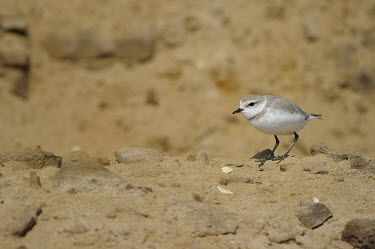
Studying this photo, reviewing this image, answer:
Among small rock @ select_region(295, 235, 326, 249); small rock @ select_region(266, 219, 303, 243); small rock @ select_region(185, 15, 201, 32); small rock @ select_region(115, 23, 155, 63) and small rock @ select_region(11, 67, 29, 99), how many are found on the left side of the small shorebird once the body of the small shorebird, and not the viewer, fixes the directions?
2

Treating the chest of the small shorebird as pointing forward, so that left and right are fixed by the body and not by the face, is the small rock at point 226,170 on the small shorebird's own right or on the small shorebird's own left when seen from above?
on the small shorebird's own left

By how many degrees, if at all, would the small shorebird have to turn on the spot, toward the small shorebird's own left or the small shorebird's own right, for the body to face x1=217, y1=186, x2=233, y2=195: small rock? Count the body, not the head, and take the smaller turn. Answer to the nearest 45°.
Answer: approximately 90° to the small shorebird's own left

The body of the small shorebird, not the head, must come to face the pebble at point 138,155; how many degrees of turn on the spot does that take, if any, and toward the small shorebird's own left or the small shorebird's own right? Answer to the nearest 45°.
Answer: approximately 45° to the small shorebird's own left

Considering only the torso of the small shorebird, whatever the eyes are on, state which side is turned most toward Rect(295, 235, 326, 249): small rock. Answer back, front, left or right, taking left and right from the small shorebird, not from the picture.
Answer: left

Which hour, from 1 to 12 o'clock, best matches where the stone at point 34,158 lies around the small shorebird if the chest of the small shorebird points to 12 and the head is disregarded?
The stone is roughly at 11 o'clock from the small shorebird.

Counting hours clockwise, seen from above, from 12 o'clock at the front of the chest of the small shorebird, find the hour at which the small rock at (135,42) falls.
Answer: The small rock is roughly at 2 o'clock from the small shorebird.

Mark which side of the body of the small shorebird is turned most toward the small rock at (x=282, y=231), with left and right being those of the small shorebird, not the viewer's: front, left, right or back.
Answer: left

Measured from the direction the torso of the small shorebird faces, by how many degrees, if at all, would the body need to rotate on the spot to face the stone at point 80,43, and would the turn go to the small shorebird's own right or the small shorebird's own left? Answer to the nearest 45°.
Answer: approximately 45° to the small shorebird's own right

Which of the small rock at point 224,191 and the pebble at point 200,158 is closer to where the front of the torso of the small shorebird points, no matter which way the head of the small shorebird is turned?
the pebble

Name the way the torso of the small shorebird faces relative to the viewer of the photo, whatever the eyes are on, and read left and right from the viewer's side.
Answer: facing to the left of the viewer

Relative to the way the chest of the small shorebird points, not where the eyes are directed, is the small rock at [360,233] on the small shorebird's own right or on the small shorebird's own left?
on the small shorebird's own left

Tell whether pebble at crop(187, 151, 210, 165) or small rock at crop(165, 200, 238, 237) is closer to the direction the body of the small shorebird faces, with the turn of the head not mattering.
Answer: the pebble

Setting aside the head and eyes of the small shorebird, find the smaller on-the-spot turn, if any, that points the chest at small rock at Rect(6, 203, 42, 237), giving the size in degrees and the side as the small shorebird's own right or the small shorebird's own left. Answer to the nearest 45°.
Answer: approximately 45° to the small shorebird's own left

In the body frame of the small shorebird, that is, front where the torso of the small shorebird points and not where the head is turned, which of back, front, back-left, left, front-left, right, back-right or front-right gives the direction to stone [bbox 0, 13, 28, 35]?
front-right
